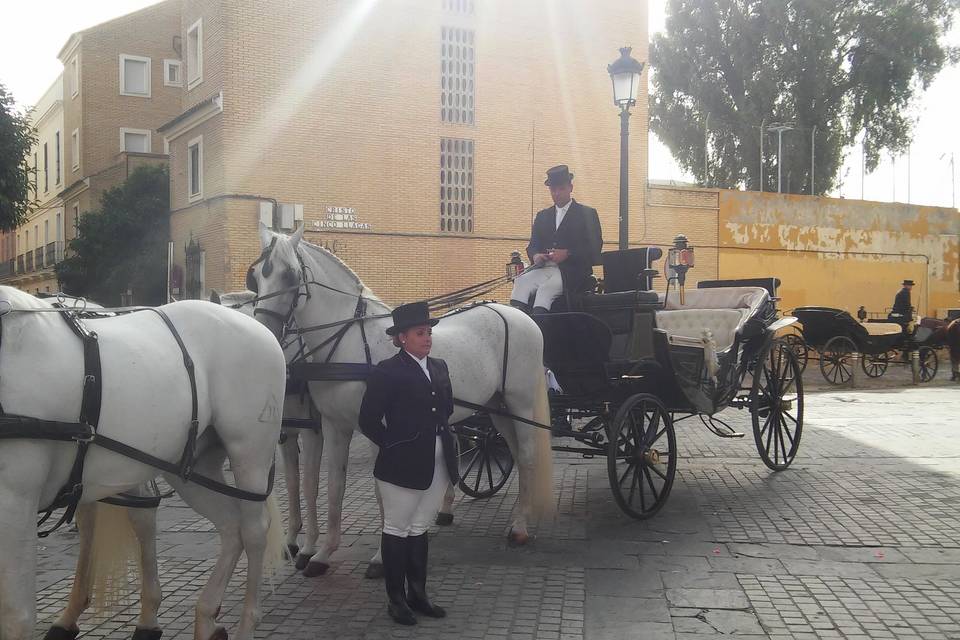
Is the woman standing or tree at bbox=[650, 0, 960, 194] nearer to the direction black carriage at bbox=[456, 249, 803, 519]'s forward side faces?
the woman standing

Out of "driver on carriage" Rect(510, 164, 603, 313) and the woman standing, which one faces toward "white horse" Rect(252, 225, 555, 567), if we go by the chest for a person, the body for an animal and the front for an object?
the driver on carriage

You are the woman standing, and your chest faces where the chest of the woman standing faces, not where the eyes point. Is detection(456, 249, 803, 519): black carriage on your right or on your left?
on your left

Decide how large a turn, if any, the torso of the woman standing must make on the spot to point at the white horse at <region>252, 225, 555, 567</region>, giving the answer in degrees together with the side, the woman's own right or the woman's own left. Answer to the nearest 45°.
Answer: approximately 135° to the woman's own left

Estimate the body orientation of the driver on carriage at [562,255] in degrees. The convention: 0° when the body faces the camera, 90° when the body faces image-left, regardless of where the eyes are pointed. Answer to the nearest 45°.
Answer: approximately 45°

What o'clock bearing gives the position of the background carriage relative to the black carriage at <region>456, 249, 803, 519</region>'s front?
The background carriage is roughly at 5 o'clock from the black carriage.

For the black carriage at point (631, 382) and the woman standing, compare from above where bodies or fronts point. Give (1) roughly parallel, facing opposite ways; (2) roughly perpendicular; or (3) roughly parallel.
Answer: roughly perpendicular

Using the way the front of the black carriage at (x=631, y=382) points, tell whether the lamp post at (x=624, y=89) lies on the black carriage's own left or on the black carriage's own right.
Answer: on the black carriage's own right
